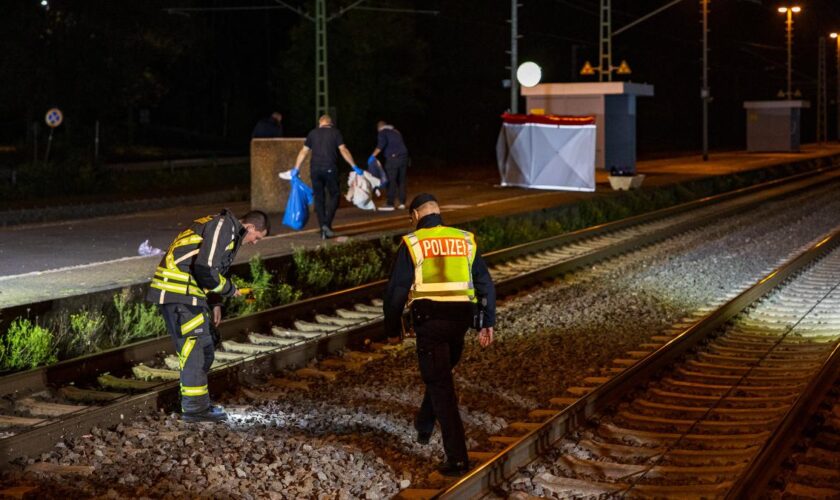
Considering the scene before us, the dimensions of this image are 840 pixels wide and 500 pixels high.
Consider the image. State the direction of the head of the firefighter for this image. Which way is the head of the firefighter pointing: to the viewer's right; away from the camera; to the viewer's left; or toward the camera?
to the viewer's right

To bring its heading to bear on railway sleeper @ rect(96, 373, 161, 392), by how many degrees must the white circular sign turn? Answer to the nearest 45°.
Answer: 0° — it already faces it

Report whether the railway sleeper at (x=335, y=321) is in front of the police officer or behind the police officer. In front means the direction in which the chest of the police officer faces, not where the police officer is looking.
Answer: in front

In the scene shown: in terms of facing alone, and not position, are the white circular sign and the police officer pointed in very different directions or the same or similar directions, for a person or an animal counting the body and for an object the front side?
very different directions

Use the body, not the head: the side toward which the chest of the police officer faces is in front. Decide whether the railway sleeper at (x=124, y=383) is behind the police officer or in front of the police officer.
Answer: in front

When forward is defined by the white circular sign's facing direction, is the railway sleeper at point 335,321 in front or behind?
in front

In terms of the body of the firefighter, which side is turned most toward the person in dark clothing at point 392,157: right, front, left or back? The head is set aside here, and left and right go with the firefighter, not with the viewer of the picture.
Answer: left

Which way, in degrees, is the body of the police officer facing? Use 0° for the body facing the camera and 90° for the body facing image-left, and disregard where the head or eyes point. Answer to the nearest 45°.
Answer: approximately 180°

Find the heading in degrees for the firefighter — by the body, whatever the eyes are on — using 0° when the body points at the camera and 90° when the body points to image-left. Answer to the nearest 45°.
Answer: approximately 270°
